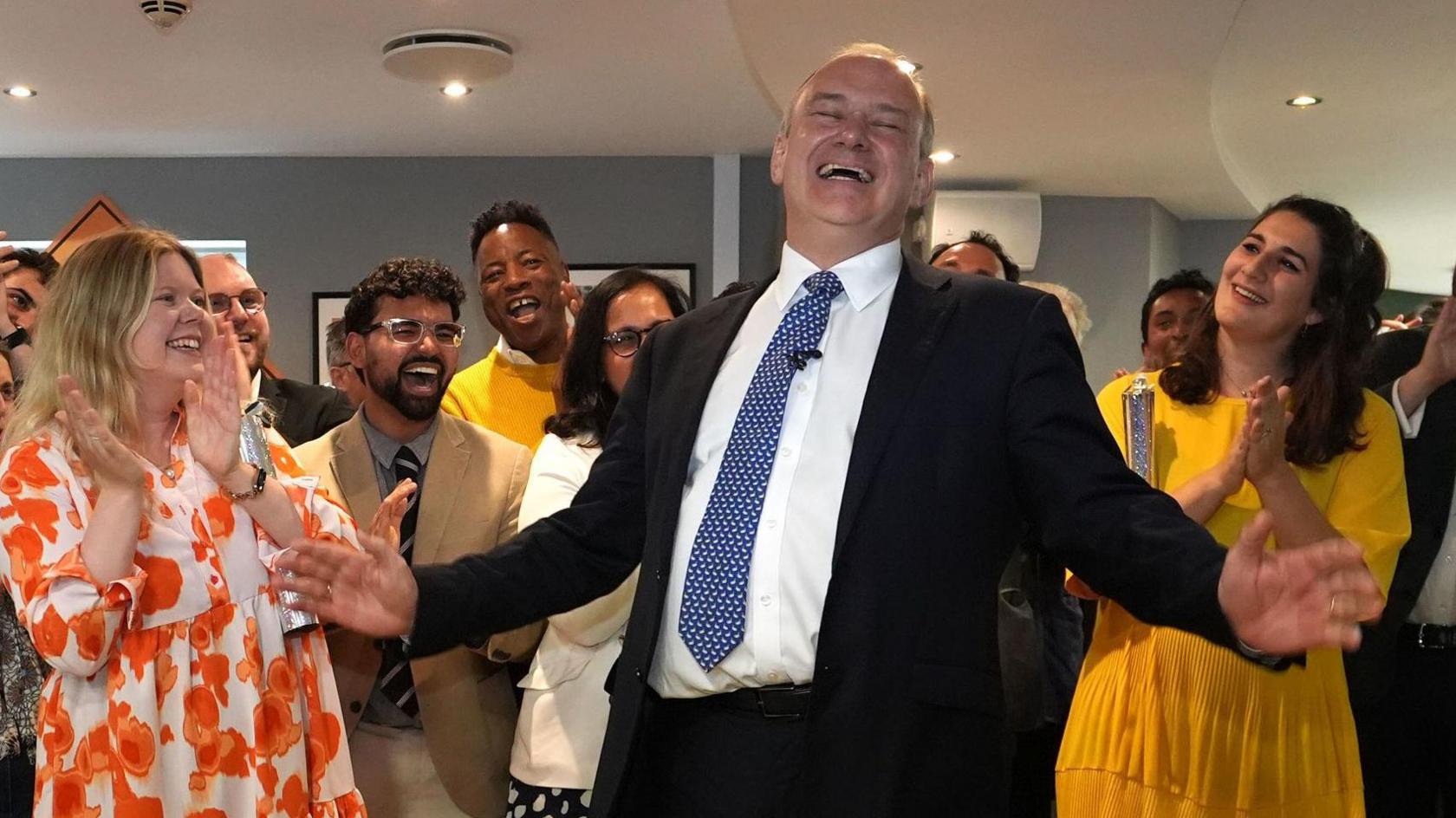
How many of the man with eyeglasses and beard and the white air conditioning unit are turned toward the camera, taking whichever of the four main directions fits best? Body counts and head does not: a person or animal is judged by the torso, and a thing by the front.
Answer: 2

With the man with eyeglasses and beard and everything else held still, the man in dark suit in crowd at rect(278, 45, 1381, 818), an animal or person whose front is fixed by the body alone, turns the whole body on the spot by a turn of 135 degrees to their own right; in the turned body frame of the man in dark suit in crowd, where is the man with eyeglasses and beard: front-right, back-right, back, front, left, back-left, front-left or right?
front

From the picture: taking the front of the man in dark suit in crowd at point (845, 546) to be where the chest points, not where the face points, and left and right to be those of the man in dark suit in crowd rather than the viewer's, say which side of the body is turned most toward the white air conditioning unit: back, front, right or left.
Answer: back

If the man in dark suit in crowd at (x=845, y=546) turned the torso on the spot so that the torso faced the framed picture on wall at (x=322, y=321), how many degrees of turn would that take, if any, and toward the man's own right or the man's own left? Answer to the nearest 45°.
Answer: approximately 135° to the man's own right

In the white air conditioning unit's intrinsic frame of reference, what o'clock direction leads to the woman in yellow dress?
The woman in yellow dress is roughly at 12 o'clock from the white air conditioning unit.

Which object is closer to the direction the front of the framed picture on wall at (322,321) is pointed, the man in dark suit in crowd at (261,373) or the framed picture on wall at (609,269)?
the man in dark suit in crowd
